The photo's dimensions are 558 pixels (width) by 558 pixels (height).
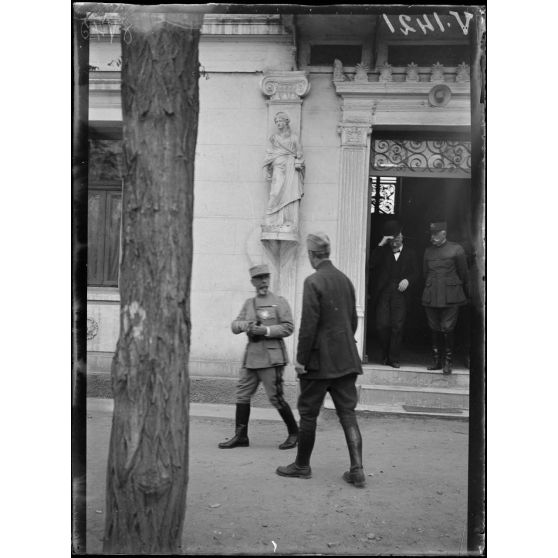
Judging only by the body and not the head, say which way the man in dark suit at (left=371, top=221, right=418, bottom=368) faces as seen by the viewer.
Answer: toward the camera

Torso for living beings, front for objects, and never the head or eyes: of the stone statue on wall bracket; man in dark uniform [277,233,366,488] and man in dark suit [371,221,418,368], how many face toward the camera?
2

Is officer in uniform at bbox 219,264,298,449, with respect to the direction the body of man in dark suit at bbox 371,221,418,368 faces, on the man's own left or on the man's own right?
on the man's own right

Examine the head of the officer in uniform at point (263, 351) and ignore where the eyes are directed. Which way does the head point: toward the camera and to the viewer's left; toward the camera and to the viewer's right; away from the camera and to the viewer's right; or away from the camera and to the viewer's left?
toward the camera and to the viewer's right

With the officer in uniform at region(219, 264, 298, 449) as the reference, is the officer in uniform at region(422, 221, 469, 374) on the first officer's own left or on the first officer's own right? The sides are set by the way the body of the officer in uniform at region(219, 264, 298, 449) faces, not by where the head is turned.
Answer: on the first officer's own left

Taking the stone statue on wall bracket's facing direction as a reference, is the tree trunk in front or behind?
in front

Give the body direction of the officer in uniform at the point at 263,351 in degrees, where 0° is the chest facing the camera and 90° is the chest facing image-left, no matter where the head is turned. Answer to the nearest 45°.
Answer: approximately 45°

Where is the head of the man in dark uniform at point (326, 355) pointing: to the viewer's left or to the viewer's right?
to the viewer's left

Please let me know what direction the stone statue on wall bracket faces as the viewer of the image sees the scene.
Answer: facing the viewer

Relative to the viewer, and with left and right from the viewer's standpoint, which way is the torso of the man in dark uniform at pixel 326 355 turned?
facing away from the viewer and to the left of the viewer
